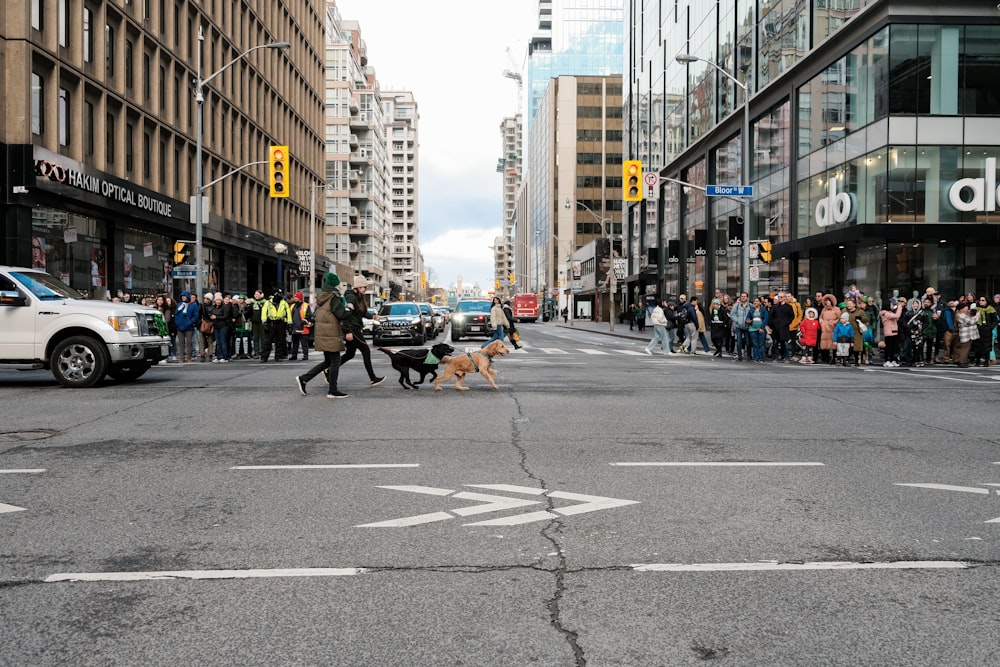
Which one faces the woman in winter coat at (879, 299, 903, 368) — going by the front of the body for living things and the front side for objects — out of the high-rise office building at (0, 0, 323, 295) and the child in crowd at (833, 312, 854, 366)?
the high-rise office building

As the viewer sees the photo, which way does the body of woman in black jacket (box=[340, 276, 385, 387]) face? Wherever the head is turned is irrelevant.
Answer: to the viewer's right

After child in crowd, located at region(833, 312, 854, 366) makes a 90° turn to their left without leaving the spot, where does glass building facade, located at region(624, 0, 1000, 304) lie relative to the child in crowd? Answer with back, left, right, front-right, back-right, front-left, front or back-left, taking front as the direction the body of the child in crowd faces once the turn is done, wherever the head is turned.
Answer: left

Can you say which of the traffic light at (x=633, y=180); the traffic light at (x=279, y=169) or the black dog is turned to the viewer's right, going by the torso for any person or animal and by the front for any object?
the black dog

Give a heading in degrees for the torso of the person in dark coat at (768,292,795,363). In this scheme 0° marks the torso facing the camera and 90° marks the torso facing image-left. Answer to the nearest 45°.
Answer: approximately 0°

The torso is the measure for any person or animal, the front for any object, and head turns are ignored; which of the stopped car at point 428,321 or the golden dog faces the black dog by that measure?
the stopped car

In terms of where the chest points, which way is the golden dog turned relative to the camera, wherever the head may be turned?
to the viewer's right

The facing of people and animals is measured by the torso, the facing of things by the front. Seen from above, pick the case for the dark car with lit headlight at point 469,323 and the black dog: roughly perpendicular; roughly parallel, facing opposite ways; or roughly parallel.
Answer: roughly perpendicular

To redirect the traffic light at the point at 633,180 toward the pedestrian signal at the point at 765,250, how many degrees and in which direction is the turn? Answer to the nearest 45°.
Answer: approximately 90° to its left

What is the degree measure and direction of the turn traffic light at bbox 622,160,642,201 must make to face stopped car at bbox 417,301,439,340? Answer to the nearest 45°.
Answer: approximately 135° to its right
